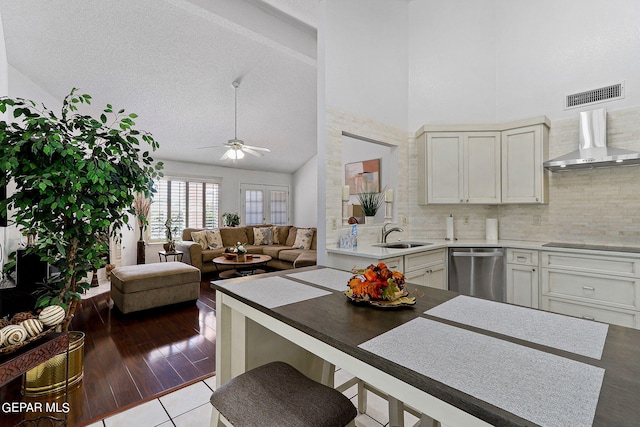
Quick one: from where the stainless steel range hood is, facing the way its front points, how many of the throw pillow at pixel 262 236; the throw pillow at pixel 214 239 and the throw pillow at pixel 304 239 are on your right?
3

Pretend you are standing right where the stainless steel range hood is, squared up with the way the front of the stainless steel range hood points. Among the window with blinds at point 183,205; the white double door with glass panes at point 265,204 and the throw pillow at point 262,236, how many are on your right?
3

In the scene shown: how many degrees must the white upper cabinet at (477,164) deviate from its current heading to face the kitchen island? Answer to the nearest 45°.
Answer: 0° — it already faces it

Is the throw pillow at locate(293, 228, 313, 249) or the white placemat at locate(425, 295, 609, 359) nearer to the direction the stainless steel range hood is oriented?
the white placemat

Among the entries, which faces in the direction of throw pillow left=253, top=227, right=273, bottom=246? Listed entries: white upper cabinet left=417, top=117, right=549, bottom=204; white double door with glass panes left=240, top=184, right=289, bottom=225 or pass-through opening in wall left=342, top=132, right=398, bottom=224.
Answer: the white double door with glass panes

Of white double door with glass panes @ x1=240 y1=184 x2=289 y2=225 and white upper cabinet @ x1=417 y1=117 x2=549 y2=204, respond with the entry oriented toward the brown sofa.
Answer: the white double door with glass panes

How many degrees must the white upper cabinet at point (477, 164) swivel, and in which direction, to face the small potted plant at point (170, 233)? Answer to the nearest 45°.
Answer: approximately 90° to its right

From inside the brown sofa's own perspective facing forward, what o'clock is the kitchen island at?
The kitchen island is roughly at 12 o'clock from the brown sofa.

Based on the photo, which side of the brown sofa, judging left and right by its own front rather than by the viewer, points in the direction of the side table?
right

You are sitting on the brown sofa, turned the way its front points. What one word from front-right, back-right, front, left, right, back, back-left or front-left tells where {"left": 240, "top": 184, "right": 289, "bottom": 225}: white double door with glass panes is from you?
back

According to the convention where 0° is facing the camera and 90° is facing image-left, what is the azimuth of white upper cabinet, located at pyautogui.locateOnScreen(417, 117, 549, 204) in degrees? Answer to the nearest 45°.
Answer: approximately 0°
